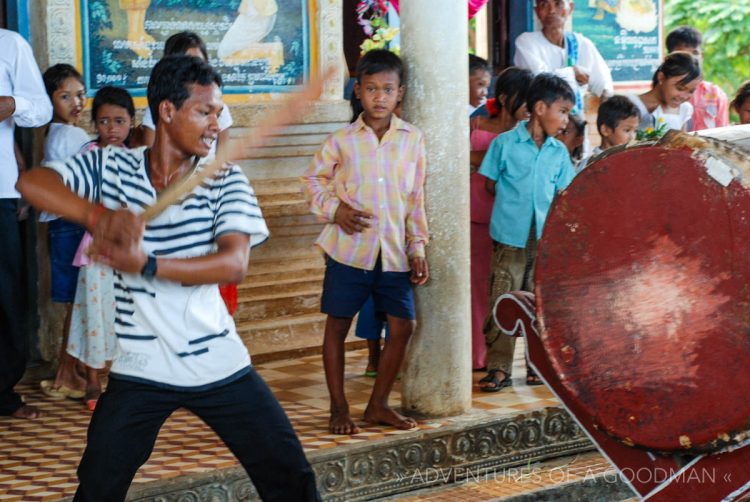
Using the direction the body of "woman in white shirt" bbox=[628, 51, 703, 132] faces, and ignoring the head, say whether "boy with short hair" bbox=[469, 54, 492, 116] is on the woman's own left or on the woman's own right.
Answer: on the woman's own right

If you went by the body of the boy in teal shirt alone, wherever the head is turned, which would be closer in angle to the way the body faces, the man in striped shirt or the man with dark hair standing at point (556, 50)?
the man in striped shirt

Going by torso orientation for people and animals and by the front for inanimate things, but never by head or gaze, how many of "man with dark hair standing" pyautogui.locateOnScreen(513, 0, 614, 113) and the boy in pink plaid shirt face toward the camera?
2

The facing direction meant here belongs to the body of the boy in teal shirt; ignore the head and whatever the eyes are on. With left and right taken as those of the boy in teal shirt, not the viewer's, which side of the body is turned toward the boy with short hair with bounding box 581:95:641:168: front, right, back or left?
left

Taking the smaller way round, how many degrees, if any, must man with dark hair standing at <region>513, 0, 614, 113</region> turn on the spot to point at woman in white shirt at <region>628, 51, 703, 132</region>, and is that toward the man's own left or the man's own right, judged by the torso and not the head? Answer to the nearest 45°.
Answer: approximately 45° to the man's own left

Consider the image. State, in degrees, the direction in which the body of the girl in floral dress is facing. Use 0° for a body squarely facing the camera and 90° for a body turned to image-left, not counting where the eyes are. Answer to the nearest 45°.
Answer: approximately 0°

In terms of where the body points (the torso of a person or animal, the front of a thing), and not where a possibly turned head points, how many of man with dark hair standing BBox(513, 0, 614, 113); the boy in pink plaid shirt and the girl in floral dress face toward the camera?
3

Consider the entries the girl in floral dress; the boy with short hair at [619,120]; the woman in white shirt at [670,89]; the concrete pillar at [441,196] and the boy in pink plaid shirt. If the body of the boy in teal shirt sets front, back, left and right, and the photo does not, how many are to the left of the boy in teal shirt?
2

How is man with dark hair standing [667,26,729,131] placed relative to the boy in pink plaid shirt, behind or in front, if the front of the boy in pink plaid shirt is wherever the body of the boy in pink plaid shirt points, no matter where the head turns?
behind

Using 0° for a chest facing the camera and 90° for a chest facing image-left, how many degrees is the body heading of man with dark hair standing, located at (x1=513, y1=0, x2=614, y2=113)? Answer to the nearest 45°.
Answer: approximately 0°
